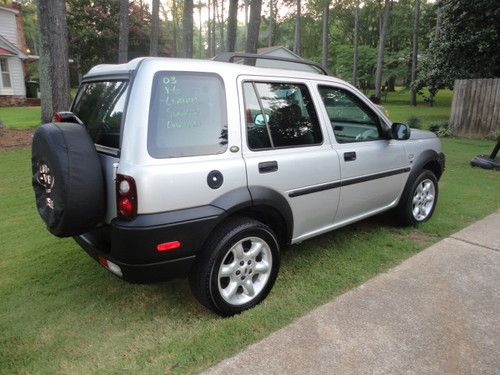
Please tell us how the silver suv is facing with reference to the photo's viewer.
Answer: facing away from the viewer and to the right of the viewer

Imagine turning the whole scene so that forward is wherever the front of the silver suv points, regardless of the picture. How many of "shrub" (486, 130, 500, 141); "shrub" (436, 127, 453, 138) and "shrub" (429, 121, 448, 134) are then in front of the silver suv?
3

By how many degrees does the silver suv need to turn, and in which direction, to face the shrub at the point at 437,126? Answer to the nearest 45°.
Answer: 0° — it already faces it

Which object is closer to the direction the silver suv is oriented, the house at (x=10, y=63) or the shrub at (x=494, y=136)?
the shrub

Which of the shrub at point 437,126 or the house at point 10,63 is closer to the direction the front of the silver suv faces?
the shrub

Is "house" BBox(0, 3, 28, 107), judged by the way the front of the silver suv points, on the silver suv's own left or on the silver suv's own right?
on the silver suv's own left

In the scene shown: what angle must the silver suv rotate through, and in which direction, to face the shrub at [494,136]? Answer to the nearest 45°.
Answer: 0° — it already faces it

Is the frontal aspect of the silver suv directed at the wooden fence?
yes

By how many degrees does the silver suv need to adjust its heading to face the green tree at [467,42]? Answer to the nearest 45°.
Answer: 0° — it already faces it
